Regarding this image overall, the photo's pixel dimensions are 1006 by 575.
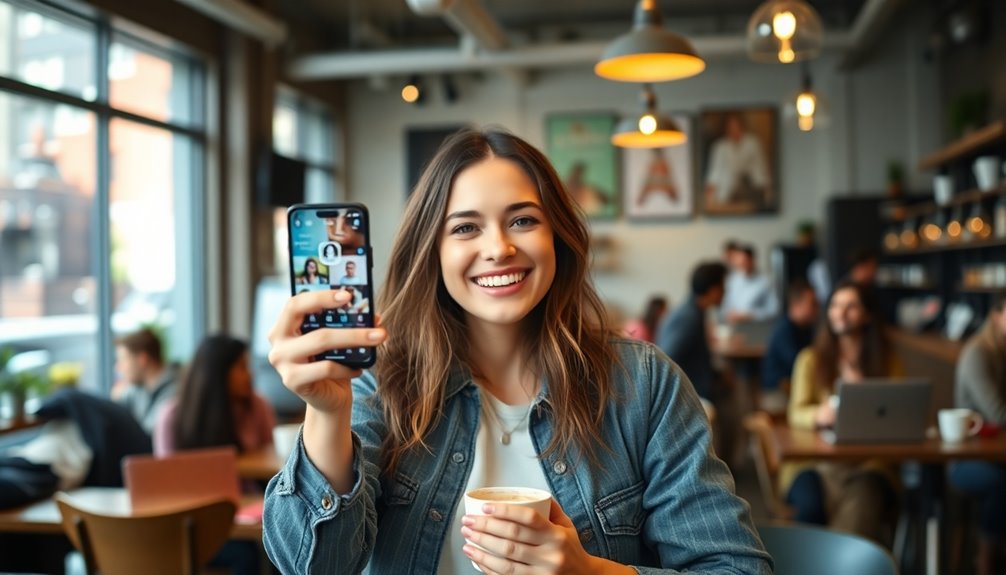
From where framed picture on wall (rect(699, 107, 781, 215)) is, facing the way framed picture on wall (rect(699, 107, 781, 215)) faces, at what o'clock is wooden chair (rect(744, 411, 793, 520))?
The wooden chair is roughly at 12 o'clock from the framed picture on wall.

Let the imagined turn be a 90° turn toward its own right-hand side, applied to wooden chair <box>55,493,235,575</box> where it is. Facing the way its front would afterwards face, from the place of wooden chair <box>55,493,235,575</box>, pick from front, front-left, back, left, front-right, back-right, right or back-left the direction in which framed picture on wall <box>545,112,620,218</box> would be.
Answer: front-left

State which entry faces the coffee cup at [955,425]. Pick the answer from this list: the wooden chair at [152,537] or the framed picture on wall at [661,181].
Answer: the framed picture on wall

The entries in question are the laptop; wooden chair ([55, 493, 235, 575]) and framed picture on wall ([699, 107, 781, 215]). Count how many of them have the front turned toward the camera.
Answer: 1

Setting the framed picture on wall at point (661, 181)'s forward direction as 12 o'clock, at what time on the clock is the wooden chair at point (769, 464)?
The wooden chair is roughly at 12 o'clock from the framed picture on wall.

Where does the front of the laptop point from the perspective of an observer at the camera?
facing away from the viewer

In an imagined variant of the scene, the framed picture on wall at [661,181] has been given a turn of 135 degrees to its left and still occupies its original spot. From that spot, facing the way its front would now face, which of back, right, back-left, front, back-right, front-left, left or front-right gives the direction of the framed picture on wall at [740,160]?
front-right

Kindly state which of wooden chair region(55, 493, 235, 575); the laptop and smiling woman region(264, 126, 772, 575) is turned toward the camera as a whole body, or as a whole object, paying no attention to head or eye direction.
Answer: the smiling woman

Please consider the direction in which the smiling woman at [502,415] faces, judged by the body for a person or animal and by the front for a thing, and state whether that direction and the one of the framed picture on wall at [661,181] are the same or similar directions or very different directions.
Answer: same or similar directions

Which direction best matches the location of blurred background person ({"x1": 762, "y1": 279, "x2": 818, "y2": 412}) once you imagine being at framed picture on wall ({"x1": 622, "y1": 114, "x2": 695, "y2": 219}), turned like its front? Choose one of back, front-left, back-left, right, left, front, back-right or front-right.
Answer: front

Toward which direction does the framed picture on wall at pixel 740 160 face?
toward the camera

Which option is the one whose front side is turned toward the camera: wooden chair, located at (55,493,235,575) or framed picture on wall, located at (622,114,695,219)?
the framed picture on wall

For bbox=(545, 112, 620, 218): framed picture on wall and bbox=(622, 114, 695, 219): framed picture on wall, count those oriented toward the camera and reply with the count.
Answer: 2

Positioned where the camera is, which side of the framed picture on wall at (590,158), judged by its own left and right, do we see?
front

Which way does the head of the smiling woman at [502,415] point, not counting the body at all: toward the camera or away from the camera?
toward the camera

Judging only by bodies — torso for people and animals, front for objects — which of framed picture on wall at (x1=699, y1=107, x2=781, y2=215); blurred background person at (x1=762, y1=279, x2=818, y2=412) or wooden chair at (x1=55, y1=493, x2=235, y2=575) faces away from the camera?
the wooden chair

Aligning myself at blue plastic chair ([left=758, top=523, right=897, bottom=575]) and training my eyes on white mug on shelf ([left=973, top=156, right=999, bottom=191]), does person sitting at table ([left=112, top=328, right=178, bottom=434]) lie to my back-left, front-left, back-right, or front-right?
front-left

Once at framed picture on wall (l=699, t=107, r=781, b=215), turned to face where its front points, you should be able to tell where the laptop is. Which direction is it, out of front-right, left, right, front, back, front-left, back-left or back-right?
front

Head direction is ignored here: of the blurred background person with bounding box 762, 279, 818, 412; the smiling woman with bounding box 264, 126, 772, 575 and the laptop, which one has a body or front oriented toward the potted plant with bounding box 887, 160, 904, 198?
the laptop
